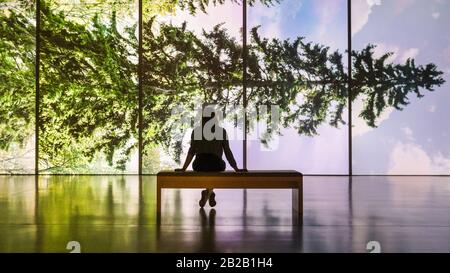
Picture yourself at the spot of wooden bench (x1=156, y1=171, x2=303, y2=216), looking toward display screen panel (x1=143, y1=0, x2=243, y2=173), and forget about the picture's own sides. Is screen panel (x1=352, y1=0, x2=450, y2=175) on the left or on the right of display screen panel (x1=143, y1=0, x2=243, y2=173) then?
right

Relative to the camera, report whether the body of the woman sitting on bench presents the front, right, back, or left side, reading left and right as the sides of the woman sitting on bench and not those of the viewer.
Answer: back

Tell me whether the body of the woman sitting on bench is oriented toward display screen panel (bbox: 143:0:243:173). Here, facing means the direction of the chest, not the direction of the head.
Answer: yes
